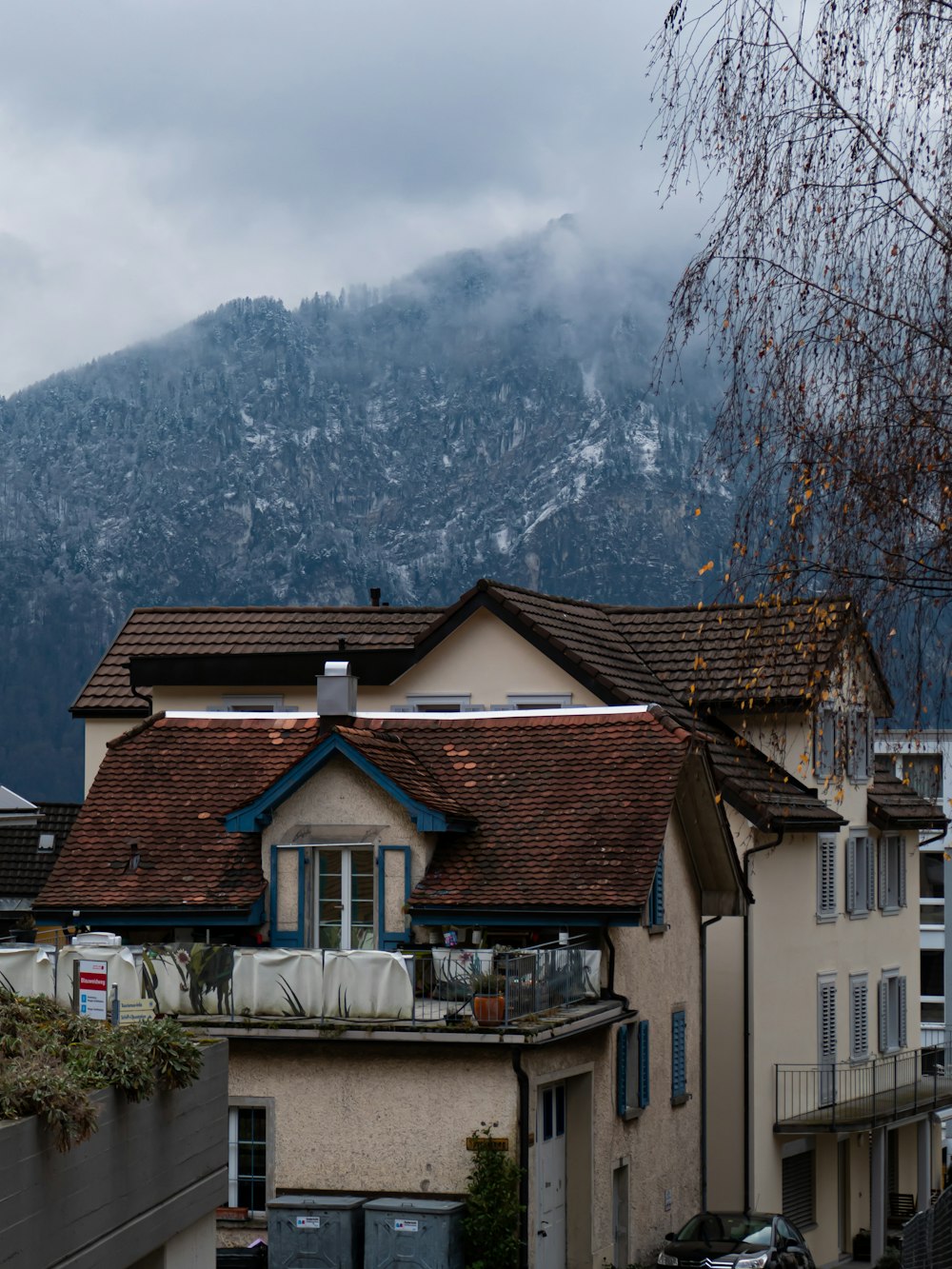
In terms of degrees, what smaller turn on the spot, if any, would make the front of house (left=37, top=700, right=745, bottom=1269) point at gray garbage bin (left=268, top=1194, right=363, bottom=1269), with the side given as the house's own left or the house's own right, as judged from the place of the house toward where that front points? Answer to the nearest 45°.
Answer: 0° — it already faces it

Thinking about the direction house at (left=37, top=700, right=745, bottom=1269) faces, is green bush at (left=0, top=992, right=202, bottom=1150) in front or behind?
in front

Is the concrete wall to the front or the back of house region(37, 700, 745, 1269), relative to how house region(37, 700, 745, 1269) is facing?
to the front

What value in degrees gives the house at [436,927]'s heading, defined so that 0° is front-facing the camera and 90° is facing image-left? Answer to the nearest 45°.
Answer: approximately 0°

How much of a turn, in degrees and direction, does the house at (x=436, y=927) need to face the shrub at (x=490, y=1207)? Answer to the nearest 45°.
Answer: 0° — it already faces it

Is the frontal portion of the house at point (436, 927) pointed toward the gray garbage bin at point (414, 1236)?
yes
